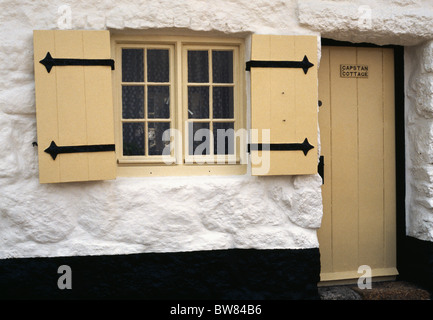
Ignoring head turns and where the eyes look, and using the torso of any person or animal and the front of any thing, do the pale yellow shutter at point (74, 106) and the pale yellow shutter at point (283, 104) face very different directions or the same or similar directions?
same or similar directions

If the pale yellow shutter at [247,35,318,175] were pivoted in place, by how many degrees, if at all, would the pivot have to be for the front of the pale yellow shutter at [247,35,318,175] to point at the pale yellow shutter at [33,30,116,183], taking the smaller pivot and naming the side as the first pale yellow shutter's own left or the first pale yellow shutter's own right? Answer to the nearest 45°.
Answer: approximately 90° to the first pale yellow shutter's own right

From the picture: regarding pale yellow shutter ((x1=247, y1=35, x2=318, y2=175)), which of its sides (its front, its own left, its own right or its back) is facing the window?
right

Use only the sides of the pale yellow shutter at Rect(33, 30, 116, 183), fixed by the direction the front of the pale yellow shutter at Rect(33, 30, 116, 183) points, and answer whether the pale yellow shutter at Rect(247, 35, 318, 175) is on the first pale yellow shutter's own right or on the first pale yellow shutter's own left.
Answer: on the first pale yellow shutter's own left

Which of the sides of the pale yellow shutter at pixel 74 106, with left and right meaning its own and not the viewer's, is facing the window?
left

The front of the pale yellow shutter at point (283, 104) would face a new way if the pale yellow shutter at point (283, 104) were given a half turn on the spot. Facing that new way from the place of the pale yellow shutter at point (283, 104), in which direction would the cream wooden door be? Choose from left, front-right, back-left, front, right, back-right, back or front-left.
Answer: front-right

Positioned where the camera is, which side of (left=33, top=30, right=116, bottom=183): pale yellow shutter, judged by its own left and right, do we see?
front

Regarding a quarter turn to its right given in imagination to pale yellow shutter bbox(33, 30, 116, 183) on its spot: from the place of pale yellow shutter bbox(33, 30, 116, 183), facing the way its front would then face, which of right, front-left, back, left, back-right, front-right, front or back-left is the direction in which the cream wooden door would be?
back

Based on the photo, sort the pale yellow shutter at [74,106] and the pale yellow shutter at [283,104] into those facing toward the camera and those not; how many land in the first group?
2

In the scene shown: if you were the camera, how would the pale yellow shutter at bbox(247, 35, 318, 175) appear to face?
facing the viewer
